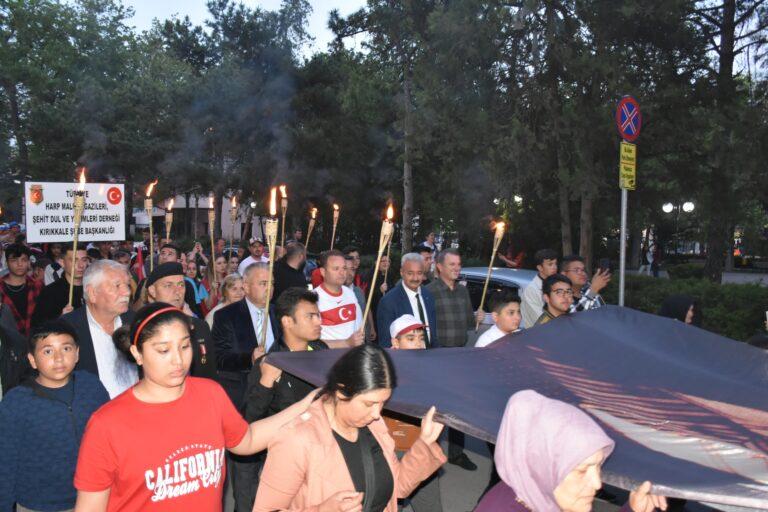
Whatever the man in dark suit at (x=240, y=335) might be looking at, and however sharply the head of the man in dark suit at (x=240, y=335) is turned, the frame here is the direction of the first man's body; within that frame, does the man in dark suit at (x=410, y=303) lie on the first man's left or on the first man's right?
on the first man's left

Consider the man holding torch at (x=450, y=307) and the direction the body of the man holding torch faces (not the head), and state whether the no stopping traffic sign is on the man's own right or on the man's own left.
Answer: on the man's own left

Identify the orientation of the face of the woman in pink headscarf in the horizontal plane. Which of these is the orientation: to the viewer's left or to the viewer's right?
to the viewer's right

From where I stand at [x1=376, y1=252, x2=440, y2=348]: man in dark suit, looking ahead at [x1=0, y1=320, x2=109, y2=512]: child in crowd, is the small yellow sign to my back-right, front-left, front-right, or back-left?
back-left
